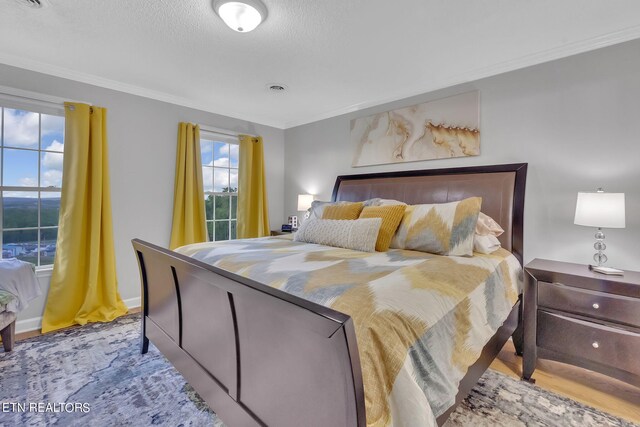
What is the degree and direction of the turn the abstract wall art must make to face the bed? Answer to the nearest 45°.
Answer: approximately 45° to its left

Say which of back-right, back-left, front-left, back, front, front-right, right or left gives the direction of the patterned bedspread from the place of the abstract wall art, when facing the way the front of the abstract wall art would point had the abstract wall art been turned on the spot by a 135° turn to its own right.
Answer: back

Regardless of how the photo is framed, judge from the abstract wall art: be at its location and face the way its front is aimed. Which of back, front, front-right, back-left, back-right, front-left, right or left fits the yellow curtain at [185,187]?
front-right

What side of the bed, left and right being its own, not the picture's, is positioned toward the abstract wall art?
back

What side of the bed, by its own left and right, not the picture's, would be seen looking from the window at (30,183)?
right

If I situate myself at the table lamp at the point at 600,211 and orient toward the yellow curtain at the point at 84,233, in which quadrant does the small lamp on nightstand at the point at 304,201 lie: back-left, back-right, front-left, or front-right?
front-right

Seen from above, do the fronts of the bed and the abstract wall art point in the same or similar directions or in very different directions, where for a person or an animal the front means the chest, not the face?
same or similar directions

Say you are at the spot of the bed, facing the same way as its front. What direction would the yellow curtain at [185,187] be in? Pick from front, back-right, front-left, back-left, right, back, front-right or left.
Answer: right

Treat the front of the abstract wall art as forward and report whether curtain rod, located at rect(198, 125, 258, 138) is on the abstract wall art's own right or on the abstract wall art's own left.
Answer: on the abstract wall art's own right

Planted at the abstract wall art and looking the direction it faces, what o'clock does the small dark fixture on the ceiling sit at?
The small dark fixture on the ceiling is roughly at 1 o'clock from the abstract wall art.

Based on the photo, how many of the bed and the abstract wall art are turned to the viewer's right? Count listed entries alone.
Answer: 0

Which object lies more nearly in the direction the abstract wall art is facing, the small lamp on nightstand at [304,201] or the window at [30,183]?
the window

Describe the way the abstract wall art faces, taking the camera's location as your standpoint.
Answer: facing the viewer and to the left of the viewer
